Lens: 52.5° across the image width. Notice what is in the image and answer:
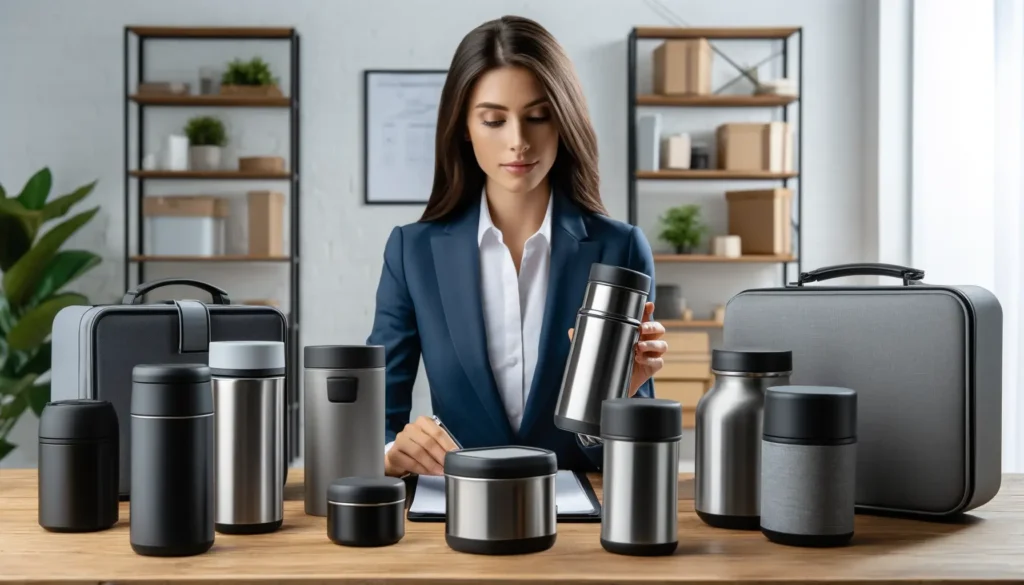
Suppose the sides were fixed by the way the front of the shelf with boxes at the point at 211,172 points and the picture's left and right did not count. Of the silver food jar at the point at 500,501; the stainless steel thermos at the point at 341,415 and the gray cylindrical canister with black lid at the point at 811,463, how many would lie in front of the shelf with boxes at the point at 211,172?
3

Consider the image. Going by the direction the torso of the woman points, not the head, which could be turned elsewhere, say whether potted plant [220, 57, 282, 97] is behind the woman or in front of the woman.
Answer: behind

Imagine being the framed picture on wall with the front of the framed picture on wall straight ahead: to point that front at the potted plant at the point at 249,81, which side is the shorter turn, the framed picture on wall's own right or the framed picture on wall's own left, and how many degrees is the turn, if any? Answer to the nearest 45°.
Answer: approximately 90° to the framed picture on wall's own right

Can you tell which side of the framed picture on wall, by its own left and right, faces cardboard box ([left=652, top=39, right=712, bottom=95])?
left

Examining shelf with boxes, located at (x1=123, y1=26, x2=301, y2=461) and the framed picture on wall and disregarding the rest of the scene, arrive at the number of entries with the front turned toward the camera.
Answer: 2

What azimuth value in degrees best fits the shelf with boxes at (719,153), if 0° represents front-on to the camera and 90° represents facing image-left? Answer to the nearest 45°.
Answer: approximately 0°
